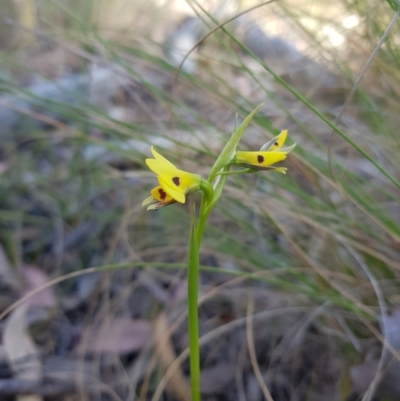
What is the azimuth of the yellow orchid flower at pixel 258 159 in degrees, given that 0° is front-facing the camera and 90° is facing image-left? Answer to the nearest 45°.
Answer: approximately 270°

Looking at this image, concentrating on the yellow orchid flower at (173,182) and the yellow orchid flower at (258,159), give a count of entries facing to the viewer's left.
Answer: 1

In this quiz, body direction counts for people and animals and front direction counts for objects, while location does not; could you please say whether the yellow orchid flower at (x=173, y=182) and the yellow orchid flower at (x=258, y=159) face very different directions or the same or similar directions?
very different directions

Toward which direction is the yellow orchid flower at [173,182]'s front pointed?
to the viewer's left

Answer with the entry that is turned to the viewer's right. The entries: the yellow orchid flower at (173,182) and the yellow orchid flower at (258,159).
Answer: the yellow orchid flower at (258,159)
